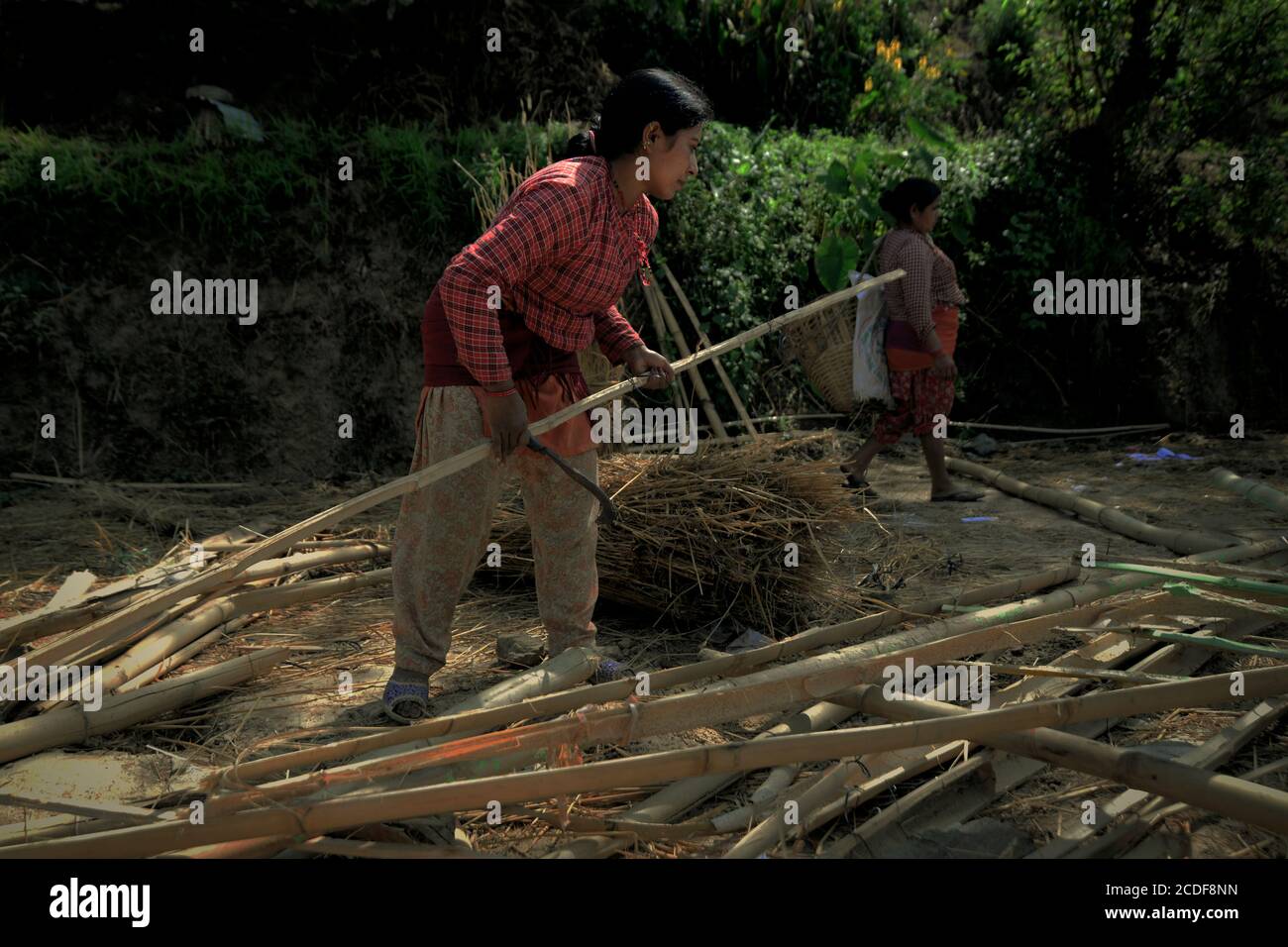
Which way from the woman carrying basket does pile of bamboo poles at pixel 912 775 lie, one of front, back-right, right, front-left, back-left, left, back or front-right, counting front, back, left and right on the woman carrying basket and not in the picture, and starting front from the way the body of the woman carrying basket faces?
right

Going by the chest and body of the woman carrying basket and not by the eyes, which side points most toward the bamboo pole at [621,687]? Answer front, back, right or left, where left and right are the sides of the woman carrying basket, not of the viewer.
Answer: right

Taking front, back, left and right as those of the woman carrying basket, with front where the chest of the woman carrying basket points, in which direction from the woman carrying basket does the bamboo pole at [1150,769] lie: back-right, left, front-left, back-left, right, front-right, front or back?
right

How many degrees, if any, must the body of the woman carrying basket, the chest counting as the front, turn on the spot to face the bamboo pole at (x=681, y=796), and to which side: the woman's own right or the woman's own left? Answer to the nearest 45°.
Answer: approximately 90° to the woman's own right

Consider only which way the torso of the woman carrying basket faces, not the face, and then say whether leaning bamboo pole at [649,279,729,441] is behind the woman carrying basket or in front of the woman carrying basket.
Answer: behind

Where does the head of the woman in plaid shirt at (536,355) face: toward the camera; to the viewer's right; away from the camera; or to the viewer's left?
to the viewer's right

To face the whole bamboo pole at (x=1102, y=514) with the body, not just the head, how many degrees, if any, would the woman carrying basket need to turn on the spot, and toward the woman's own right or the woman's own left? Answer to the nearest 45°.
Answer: approximately 45° to the woman's own right

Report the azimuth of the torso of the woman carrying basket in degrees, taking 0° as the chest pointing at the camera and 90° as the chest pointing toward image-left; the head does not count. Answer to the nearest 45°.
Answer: approximately 270°

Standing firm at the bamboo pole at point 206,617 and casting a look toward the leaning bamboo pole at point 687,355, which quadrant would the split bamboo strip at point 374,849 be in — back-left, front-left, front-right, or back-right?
back-right

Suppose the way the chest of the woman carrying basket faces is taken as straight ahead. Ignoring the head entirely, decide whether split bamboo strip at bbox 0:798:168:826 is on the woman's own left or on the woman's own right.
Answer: on the woman's own right

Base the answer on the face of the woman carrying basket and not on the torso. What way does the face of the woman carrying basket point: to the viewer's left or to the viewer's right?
to the viewer's right
